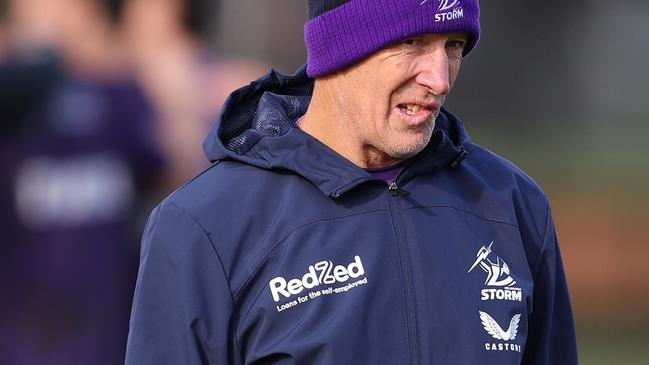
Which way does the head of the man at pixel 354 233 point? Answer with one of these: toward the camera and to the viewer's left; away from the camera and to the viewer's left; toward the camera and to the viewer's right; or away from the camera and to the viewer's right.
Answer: toward the camera and to the viewer's right

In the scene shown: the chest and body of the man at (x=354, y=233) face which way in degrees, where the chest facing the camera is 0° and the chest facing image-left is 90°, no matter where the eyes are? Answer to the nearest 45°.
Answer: approximately 315°

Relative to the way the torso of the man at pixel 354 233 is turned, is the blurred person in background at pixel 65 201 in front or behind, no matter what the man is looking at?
behind

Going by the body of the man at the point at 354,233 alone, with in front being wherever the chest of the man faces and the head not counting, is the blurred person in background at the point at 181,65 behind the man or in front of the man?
behind
